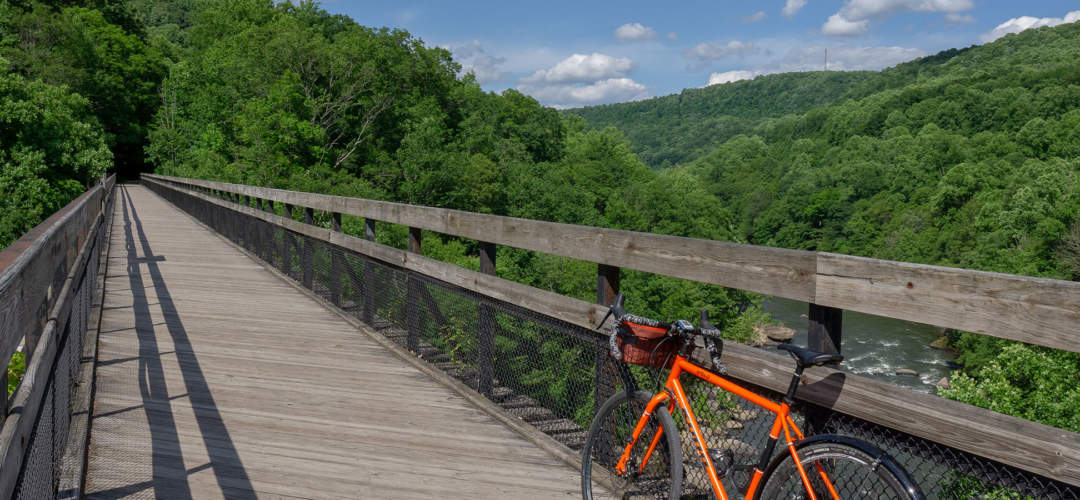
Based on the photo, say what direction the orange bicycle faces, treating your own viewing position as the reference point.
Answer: facing away from the viewer and to the left of the viewer

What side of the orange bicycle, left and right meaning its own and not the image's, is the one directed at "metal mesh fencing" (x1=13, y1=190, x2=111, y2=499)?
left
